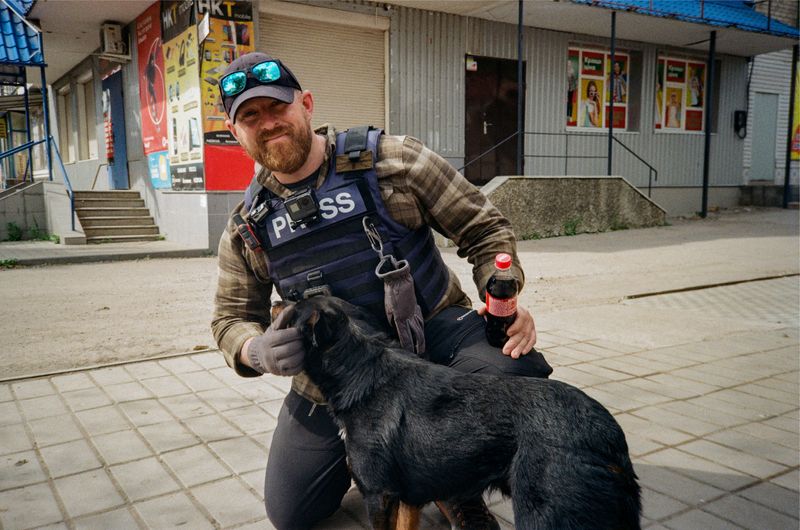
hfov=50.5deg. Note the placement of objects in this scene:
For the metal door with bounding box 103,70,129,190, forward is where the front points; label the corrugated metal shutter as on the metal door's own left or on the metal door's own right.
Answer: on the metal door's own left

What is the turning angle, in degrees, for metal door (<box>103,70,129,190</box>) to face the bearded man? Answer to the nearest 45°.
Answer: approximately 45° to its left

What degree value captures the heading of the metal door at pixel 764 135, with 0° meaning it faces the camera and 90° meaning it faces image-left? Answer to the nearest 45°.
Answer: approximately 0°

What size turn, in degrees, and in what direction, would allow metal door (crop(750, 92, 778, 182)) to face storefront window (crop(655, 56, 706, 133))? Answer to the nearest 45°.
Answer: approximately 45° to its right

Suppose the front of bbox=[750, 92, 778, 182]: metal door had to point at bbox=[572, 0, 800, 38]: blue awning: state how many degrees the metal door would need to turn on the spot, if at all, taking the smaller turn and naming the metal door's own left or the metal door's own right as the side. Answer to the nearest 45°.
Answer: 0° — it already faces it
